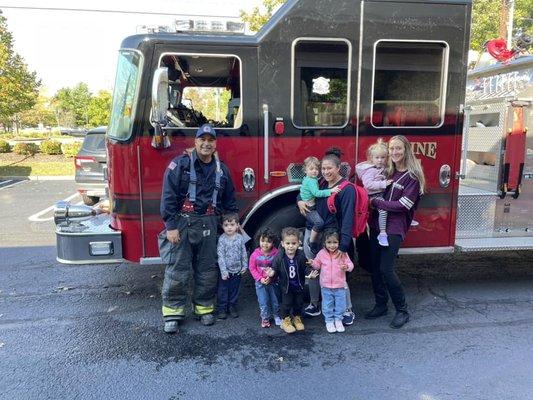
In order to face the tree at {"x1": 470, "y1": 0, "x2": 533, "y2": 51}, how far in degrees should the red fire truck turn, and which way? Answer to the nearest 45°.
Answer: approximately 135° to its right

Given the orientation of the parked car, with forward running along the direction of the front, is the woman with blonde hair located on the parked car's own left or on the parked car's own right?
on the parked car's own right

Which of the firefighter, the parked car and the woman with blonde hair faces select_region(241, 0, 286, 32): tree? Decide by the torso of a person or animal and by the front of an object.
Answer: the parked car

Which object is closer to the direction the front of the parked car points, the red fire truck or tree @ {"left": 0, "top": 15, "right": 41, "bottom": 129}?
the tree

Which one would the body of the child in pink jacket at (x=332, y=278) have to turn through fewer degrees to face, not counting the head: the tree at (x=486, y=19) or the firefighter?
the firefighter

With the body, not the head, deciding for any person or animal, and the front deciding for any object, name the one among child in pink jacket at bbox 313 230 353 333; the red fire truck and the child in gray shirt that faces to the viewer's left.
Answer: the red fire truck

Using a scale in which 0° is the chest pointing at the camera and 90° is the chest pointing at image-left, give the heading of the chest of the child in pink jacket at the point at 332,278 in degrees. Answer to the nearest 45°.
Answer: approximately 0°

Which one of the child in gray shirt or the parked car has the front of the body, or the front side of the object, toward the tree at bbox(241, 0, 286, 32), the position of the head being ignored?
the parked car

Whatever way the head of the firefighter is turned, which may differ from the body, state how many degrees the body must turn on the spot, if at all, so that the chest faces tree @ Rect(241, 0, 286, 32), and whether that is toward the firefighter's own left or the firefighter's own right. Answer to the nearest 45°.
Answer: approximately 180°

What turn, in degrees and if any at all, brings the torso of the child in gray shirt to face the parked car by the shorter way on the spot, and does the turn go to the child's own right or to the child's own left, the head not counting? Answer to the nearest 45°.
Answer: approximately 135° to the child's own right

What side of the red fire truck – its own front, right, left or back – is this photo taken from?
left

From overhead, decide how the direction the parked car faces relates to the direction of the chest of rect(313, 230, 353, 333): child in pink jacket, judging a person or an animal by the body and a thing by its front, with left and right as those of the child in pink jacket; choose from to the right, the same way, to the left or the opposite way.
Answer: the opposite way
